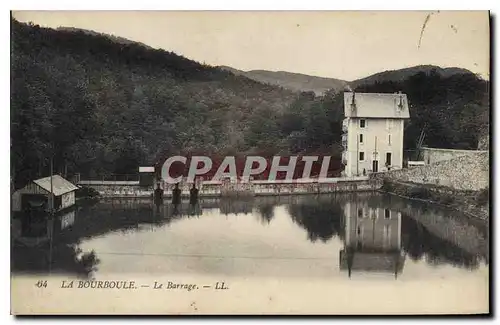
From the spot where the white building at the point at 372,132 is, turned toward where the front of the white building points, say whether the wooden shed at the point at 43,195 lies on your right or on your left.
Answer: on your right

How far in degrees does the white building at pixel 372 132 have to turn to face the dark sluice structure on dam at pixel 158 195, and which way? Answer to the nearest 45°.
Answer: approximately 90° to its right

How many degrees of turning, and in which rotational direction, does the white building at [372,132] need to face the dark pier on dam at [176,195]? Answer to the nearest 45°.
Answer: approximately 90° to its right

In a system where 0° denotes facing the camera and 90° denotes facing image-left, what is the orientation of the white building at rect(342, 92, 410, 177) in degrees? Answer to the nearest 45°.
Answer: approximately 0°
